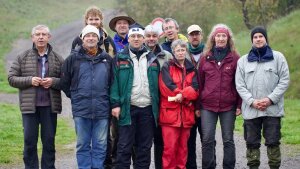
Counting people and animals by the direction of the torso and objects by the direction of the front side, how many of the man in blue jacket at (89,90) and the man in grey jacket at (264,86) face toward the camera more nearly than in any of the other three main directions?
2

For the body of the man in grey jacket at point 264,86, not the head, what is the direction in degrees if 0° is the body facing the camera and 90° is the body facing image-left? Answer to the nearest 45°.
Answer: approximately 0°

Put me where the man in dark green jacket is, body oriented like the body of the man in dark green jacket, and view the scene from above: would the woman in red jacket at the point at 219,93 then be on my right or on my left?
on my left

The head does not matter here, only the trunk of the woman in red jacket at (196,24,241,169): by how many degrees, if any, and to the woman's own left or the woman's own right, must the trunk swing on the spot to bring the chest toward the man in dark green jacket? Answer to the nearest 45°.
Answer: approximately 90° to the woman's own right

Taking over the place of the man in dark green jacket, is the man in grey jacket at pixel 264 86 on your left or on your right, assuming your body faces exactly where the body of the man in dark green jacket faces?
on your left

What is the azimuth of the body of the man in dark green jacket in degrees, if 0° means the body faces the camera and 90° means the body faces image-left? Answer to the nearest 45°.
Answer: approximately 0°

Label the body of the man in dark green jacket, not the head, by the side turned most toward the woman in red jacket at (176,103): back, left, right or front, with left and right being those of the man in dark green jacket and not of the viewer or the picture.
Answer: left

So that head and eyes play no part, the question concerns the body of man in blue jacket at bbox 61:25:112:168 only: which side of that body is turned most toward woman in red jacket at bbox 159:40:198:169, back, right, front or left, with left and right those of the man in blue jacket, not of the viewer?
left
